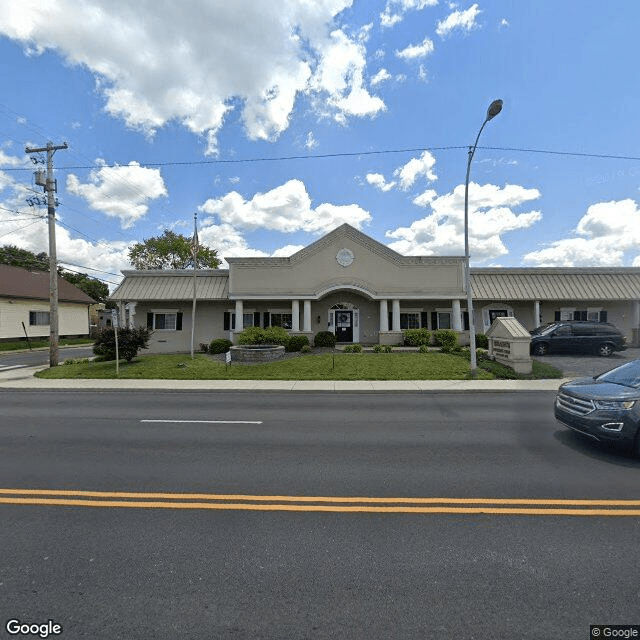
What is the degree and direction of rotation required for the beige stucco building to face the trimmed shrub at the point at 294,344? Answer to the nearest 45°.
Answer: approximately 45° to its right

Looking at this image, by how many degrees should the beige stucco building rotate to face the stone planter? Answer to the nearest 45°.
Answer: approximately 45° to its right

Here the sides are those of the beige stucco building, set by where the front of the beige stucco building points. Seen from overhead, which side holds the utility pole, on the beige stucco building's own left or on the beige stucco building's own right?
on the beige stucco building's own right

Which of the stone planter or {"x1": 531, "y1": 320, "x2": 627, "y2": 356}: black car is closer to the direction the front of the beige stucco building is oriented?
the stone planter

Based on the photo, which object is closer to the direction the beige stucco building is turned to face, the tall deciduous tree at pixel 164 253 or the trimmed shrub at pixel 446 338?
the trimmed shrub

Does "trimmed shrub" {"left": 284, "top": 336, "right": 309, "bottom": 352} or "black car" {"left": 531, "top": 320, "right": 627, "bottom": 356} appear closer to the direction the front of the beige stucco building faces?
the trimmed shrub

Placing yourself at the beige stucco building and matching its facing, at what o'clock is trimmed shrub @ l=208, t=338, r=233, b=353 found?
The trimmed shrub is roughly at 2 o'clock from the beige stucco building.

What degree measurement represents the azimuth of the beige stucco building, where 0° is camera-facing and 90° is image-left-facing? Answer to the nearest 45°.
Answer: approximately 0°
